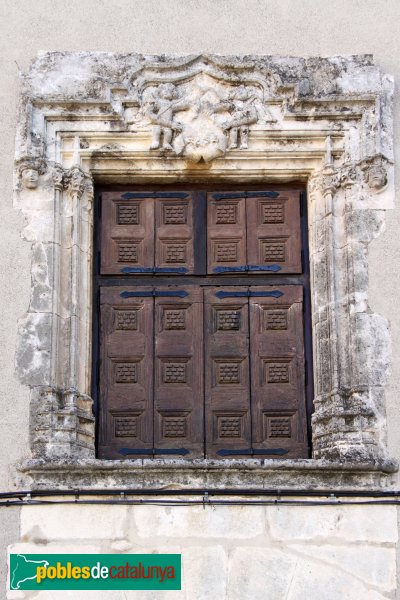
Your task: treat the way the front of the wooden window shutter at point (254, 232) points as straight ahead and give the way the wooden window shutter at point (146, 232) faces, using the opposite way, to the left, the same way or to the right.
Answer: the same way

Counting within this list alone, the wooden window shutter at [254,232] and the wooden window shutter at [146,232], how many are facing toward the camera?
2

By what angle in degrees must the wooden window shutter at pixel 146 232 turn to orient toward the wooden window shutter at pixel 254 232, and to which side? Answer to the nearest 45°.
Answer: approximately 90° to its left

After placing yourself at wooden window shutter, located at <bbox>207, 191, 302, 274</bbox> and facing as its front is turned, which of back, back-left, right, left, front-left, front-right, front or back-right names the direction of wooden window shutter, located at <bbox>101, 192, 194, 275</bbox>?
right

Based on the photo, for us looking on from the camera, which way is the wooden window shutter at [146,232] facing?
facing the viewer

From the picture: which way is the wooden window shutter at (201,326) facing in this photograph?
toward the camera

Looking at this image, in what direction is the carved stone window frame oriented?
toward the camera
